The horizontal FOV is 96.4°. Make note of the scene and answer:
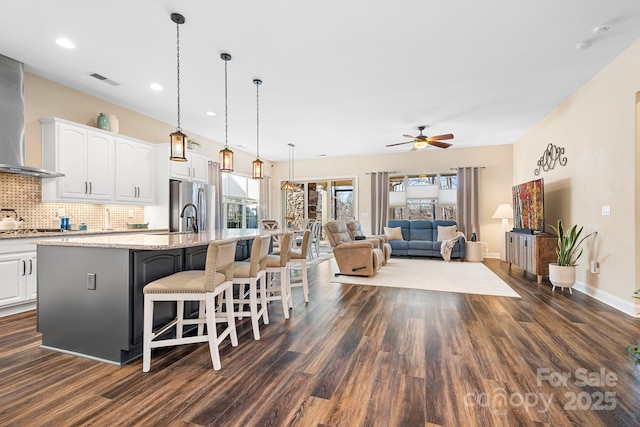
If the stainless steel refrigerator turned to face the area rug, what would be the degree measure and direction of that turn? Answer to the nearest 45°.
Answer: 0° — it already faces it

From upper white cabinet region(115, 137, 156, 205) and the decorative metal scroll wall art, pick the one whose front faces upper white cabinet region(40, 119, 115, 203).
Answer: the decorative metal scroll wall art

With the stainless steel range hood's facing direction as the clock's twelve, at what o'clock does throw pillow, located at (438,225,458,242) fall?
The throw pillow is roughly at 11 o'clock from the stainless steel range hood.

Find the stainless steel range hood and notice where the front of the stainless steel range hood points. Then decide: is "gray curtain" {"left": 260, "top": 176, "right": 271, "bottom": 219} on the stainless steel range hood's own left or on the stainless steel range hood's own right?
on the stainless steel range hood's own left

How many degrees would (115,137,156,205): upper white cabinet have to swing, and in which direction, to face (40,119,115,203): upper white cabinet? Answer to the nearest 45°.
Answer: approximately 90° to its right

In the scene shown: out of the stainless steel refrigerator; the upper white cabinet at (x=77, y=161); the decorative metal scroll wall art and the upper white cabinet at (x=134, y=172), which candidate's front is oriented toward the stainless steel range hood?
the decorative metal scroll wall art

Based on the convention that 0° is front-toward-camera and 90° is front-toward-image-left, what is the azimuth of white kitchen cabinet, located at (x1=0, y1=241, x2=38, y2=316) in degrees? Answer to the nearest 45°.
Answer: approximately 315°

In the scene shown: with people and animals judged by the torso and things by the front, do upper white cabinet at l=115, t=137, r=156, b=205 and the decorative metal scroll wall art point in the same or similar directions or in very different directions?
very different directions

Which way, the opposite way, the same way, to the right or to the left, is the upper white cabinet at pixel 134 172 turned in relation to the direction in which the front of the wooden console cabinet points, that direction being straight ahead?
the opposite way
